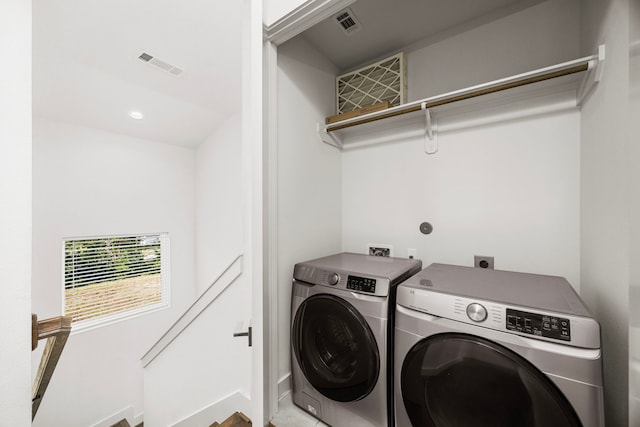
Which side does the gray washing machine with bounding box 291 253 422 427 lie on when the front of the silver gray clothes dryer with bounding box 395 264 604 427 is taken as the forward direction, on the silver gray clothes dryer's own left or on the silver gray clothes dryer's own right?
on the silver gray clothes dryer's own right

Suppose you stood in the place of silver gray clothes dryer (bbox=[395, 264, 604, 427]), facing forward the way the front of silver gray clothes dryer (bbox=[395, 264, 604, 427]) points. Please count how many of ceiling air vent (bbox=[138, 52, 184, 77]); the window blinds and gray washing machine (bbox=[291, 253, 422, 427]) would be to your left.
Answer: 0

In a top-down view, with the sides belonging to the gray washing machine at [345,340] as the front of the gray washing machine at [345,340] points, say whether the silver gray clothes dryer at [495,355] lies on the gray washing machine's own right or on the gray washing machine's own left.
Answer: on the gray washing machine's own left

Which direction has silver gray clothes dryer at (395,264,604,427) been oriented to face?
toward the camera

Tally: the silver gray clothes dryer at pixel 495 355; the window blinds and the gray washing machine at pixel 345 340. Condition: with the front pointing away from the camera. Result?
0

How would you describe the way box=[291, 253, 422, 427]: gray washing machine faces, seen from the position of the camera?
facing the viewer and to the left of the viewer

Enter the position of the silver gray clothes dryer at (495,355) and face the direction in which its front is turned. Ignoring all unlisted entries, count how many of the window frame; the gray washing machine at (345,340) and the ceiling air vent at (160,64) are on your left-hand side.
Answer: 0

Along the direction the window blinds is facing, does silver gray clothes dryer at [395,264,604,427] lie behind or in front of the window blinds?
in front

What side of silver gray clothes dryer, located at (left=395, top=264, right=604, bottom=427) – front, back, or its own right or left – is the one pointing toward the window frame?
right

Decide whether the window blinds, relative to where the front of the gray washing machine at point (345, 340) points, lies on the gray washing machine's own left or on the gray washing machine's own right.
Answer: on the gray washing machine's own right

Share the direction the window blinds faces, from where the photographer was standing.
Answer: facing the viewer and to the right of the viewer

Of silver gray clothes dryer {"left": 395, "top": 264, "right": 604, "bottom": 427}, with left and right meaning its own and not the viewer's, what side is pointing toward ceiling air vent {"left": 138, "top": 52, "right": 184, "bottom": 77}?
right
